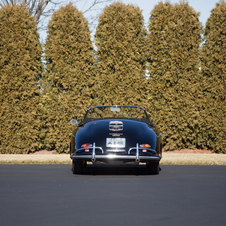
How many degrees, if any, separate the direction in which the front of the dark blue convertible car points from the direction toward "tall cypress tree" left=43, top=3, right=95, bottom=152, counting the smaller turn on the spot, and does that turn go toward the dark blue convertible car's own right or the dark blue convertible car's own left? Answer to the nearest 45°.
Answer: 0° — it already faces it

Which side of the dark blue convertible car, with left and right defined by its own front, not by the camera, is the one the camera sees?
back

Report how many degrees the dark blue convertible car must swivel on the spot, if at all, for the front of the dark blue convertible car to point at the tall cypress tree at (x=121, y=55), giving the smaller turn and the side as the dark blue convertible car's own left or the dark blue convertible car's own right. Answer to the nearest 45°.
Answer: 0° — it already faces it

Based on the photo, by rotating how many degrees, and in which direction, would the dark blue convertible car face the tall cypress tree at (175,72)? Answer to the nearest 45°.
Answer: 0° — it already faces it

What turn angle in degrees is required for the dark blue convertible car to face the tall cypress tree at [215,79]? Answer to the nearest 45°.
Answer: approximately 45° to its right

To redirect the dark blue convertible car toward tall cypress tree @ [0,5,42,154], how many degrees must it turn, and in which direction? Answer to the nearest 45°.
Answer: approximately 45° to its left
